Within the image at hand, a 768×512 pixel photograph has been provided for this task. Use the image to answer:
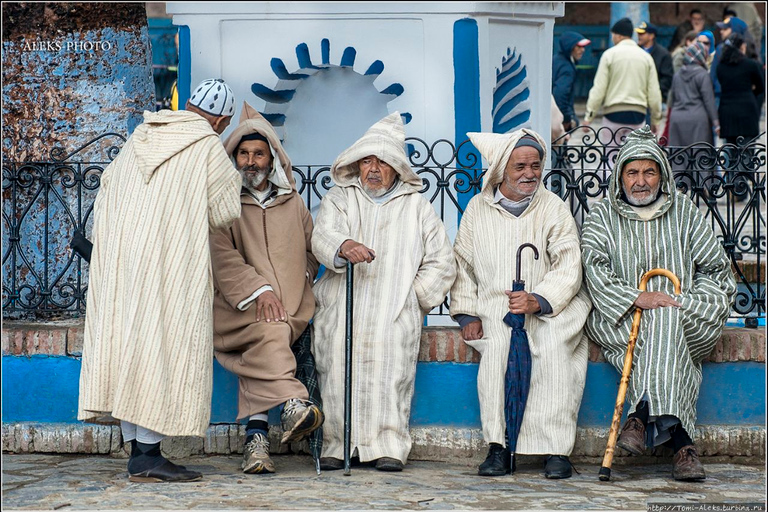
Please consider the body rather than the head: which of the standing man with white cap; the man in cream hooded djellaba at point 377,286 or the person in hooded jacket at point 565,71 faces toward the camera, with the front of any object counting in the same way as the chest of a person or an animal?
the man in cream hooded djellaba

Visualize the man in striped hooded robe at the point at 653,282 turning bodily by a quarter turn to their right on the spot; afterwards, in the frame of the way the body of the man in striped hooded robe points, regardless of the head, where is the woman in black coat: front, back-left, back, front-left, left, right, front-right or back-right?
right

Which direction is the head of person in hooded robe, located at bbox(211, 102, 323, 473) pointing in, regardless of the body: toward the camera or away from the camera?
toward the camera

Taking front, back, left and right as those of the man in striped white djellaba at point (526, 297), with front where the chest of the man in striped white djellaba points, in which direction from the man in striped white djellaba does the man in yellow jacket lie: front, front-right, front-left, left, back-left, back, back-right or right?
back

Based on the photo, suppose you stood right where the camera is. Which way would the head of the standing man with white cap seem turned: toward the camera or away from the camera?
away from the camera

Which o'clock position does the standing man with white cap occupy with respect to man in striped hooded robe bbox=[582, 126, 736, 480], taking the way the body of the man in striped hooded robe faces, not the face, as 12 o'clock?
The standing man with white cap is roughly at 2 o'clock from the man in striped hooded robe.

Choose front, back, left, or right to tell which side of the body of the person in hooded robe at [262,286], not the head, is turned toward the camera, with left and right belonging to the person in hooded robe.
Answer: front

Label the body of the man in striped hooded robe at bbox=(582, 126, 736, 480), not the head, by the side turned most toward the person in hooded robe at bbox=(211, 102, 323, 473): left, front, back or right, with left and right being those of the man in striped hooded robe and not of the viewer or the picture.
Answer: right

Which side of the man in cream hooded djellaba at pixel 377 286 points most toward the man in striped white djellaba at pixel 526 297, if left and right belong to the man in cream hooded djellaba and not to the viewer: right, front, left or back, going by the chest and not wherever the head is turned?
left

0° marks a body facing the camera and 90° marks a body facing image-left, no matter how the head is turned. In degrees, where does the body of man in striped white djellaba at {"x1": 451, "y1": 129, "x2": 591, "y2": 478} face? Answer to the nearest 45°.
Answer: approximately 0°

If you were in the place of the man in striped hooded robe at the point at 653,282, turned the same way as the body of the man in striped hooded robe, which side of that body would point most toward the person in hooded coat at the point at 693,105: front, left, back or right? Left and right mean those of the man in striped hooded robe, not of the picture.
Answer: back

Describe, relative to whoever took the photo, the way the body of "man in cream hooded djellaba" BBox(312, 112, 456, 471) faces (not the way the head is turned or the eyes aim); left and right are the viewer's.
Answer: facing the viewer

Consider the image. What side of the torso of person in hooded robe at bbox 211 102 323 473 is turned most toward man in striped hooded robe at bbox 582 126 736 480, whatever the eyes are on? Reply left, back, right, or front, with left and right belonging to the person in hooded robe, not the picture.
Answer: left

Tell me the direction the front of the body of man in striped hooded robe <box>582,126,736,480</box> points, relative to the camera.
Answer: toward the camera
